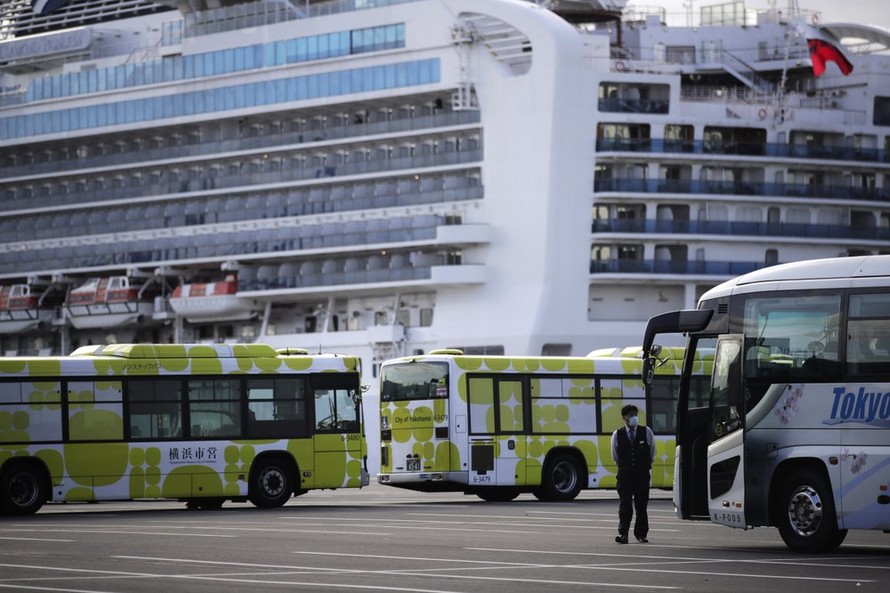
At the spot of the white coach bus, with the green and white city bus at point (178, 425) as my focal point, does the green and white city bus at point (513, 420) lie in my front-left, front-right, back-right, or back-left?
front-right

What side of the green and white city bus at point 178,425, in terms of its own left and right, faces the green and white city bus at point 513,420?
front

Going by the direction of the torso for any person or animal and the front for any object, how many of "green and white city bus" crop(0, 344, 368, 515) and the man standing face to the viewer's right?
1

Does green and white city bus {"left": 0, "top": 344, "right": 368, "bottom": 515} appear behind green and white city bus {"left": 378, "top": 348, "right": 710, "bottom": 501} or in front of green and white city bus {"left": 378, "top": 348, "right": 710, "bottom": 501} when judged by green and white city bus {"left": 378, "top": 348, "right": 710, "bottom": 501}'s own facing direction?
behind

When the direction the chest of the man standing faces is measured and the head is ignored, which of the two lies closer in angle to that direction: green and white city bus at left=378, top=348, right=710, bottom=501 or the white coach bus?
the white coach bus

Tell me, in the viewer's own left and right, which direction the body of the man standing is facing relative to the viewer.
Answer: facing the viewer

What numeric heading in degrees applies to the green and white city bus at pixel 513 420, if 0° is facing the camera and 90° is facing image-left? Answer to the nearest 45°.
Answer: approximately 225°

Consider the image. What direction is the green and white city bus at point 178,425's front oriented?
to the viewer's right

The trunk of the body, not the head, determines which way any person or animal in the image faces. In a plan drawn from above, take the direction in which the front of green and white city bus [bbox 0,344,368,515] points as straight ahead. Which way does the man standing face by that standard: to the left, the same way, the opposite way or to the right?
to the right

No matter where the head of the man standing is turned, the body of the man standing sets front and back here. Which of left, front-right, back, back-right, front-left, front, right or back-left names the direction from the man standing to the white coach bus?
left

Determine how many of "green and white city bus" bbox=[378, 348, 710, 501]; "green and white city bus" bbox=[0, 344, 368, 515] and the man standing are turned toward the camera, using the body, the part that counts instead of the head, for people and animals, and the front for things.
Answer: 1

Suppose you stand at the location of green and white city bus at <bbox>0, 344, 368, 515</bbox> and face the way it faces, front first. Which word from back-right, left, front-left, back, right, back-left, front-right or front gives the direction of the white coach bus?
front-right

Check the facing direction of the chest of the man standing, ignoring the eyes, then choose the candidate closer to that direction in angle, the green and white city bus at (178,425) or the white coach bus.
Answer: the white coach bus

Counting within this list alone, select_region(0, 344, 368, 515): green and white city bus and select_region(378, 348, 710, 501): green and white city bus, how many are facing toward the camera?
0
